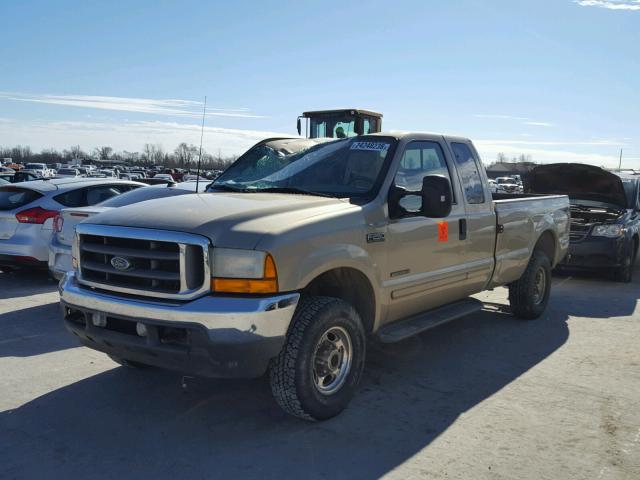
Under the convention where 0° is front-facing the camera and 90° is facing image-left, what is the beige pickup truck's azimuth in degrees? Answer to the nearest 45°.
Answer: approximately 45°
